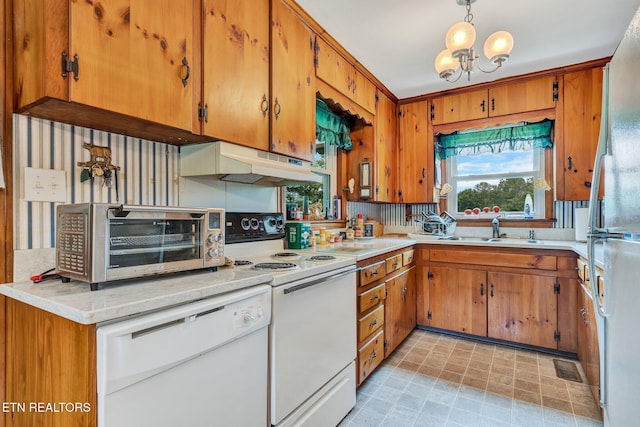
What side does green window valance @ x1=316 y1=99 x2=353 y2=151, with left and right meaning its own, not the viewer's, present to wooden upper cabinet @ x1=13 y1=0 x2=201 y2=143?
right

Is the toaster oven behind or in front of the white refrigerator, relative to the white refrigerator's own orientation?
in front

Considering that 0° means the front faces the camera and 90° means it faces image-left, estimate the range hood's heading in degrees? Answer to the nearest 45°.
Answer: approximately 315°

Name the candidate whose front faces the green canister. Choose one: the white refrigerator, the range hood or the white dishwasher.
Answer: the white refrigerator

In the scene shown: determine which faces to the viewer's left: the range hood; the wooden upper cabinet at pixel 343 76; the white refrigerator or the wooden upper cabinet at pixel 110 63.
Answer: the white refrigerator

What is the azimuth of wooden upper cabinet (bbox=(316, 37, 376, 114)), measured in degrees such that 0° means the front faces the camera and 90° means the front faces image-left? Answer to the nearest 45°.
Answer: approximately 315°

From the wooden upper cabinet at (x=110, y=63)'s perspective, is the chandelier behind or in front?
in front

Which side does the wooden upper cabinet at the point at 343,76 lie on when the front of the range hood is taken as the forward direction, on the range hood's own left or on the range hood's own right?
on the range hood's own left

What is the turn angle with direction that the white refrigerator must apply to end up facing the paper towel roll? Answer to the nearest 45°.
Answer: approximately 90° to its right

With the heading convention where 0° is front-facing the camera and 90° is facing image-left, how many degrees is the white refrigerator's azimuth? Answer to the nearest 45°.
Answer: approximately 90°
